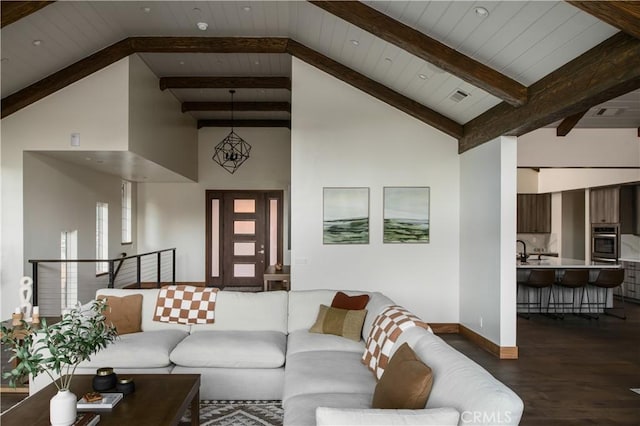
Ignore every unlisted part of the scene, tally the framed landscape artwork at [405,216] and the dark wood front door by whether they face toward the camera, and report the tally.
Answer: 2

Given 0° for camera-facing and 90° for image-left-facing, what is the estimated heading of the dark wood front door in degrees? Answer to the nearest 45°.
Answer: approximately 0°

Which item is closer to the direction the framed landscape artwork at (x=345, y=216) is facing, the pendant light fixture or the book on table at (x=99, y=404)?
the book on table

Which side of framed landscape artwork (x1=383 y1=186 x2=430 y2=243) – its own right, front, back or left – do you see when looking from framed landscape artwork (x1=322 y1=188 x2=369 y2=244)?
right

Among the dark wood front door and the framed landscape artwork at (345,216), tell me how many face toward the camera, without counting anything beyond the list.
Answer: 2

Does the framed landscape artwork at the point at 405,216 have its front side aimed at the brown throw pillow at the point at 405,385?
yes

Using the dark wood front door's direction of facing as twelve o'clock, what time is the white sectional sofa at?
The white sectional sofa is roughly at 12 o'clock from the dark wood front door.

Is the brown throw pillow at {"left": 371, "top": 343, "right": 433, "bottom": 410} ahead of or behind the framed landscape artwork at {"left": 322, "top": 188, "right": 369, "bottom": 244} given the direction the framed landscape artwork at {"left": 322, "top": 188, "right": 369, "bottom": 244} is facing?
ahead

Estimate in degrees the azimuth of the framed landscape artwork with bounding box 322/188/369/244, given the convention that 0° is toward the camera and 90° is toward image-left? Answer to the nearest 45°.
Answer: approximately 0°

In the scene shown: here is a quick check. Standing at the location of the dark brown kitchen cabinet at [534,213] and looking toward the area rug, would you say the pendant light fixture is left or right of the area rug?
right

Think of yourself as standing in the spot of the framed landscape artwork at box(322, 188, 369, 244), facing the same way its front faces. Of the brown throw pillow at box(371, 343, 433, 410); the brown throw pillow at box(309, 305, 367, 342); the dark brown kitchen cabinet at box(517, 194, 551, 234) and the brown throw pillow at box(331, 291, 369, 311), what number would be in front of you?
3
